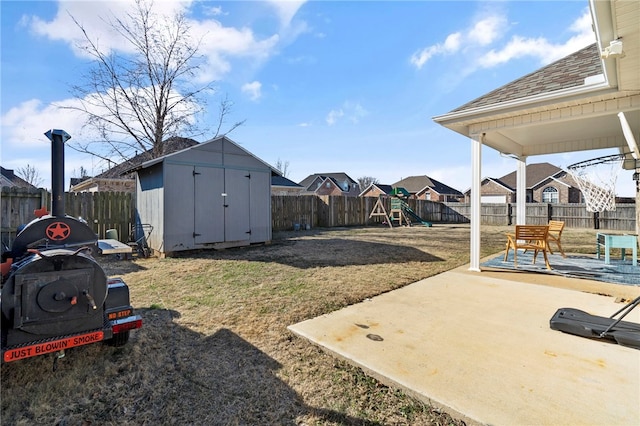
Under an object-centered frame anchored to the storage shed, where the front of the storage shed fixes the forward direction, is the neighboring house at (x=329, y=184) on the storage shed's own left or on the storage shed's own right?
on the storage shed's own left

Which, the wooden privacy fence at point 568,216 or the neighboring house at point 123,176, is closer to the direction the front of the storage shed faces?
the wooden privacy fence

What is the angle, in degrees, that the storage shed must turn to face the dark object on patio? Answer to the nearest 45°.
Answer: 0° — it already faces it

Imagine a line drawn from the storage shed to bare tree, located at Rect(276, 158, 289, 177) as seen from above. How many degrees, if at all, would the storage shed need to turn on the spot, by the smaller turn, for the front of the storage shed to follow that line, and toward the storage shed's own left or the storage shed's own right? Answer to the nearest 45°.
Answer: approximately 135° to the storage shed's own left

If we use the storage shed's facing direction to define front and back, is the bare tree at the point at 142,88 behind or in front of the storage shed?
behind

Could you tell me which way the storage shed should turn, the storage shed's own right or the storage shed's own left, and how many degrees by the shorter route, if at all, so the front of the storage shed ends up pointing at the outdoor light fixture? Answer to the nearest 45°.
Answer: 0° — it already faces it

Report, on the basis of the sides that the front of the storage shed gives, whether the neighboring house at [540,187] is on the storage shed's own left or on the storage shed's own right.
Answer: on the storage shed's own left

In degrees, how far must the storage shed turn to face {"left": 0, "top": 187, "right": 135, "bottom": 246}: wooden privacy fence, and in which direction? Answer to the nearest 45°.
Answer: approximately 135° to its right

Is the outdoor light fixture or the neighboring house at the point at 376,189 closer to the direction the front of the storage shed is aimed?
the outdoor light fixture

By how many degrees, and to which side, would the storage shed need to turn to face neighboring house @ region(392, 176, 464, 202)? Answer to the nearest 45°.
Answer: approximately 90° to its left

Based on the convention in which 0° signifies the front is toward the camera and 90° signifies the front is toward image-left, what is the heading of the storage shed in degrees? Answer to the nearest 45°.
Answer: approximately 315°

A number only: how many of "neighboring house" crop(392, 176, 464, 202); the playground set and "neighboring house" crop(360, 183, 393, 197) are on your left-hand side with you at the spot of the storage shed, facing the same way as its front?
3
